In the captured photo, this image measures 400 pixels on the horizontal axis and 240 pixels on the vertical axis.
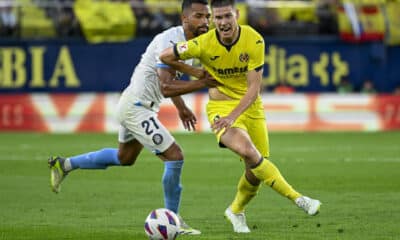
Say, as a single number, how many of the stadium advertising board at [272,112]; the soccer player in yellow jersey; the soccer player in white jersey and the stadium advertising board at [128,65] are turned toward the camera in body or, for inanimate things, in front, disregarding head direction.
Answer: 3

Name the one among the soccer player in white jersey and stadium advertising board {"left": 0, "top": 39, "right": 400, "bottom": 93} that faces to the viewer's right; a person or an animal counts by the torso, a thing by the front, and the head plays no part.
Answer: the soccer player in white jersey

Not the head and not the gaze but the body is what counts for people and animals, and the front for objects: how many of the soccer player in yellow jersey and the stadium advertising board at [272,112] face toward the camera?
2

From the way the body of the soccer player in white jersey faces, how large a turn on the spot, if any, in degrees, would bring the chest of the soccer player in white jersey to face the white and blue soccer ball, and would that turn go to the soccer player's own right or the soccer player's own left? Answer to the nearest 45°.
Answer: approximately 90° to the soccer player's own right

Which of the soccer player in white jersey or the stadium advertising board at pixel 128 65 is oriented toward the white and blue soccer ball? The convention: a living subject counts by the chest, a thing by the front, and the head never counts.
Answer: the stadium advertising board

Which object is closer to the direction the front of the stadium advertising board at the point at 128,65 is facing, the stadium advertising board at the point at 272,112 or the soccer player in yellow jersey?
the soccer player in yellow jersey

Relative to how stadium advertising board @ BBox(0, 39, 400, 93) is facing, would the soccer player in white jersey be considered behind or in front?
in front

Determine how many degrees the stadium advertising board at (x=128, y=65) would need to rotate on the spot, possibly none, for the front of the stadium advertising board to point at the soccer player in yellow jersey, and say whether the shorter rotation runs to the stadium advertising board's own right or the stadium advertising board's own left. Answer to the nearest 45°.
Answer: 0° — it already faces them

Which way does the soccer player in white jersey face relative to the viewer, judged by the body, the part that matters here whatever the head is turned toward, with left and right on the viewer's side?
facing to the right of the viewer

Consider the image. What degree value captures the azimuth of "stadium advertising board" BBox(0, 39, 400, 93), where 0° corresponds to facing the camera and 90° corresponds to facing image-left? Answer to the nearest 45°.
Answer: approximately 0°

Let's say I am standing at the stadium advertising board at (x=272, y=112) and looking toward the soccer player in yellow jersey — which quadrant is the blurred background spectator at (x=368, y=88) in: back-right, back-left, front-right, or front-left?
back-left

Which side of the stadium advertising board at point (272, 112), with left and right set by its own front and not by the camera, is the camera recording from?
front

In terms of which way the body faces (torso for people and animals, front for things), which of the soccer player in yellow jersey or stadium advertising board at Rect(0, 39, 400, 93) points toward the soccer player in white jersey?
the stadium advertising board
